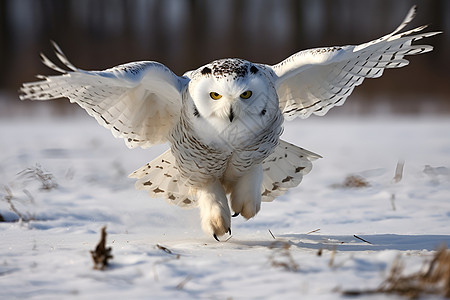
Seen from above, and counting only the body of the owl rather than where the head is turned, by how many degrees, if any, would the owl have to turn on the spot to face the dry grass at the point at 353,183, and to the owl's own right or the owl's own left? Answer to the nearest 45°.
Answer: approximately 135° to the owl's own left

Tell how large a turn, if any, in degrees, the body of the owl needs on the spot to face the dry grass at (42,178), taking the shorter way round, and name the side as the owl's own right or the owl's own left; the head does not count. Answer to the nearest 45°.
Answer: approximately 135° to the owl's own right

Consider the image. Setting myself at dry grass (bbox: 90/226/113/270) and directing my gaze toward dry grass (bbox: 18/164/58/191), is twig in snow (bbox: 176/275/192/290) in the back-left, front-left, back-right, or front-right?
back-right

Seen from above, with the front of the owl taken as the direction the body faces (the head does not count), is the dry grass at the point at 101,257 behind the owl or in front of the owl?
in front

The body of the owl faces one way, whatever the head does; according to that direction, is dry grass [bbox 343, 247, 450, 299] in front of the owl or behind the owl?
in front

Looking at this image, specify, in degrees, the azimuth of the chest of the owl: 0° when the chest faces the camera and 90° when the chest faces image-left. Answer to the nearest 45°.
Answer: approximately 0°
